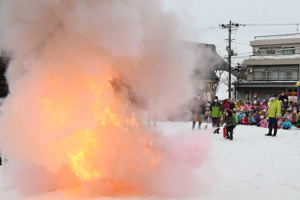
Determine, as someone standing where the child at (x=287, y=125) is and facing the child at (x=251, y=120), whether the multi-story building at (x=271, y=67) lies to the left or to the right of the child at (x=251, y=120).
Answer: right

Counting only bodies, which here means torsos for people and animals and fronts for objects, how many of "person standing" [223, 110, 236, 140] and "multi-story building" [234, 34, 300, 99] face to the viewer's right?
0

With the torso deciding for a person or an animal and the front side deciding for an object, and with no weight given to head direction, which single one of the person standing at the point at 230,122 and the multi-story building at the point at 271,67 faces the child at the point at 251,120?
the multi-story building

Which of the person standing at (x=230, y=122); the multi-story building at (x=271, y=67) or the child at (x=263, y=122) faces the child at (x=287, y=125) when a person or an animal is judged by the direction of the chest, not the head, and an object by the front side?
the multi-story building

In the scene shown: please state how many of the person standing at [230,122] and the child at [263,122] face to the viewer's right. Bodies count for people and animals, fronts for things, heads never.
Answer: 0

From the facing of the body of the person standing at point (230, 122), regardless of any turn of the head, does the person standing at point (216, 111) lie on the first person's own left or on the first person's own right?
on the first person's own right

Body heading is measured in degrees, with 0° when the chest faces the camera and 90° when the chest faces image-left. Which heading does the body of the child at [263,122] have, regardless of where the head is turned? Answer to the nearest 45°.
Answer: approximately 45°

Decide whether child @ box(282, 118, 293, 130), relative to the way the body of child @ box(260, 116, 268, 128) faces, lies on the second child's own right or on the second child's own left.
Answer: on the second child's own left

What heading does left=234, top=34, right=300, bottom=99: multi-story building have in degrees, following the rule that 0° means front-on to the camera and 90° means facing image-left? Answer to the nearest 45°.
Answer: approximately 0°

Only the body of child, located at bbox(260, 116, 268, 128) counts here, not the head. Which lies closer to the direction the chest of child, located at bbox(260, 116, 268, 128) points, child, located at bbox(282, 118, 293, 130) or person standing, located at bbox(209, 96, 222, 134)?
the person standing

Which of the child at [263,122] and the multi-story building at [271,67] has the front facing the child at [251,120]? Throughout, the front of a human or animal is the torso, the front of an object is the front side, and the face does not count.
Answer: the multi-story building

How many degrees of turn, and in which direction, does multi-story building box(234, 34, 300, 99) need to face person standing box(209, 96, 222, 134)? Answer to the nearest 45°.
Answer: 0° — it already faces them

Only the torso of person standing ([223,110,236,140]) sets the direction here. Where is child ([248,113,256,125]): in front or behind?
behind
